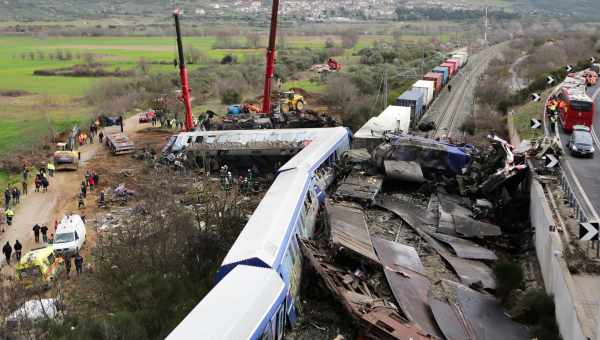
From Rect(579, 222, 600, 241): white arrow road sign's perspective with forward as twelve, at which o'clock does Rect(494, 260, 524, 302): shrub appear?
The shrub is roughly at 3 o'clock from the white arrow road sign.

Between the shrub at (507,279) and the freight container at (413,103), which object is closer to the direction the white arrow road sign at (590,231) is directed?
the shrub

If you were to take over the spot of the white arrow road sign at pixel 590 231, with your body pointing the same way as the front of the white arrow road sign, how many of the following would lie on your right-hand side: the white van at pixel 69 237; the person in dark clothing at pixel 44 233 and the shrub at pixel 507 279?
3

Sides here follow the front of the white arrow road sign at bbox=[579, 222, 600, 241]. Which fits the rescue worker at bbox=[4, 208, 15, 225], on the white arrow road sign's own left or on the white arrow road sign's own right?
on the white arrow road sign's own right

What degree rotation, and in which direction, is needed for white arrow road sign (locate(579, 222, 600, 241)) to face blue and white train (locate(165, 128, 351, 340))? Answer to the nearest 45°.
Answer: approximately 45° to its right

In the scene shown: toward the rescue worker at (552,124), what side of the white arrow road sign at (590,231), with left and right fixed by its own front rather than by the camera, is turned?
back

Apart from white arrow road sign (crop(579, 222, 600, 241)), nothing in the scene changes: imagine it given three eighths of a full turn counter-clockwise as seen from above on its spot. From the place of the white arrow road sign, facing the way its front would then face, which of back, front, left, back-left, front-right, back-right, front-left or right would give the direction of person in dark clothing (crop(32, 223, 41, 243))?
back-left

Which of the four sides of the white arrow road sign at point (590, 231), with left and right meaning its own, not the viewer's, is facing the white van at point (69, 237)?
right

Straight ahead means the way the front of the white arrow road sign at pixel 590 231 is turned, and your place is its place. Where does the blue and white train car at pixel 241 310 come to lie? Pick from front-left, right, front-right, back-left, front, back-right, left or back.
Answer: front-right

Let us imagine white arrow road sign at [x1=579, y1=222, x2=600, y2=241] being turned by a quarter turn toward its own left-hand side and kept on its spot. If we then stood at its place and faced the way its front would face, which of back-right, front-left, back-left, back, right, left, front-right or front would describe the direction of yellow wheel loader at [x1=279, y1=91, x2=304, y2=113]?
back-left

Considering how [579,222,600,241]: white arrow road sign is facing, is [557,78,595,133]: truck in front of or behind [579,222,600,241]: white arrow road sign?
behind

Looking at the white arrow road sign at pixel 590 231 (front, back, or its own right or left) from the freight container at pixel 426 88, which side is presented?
back

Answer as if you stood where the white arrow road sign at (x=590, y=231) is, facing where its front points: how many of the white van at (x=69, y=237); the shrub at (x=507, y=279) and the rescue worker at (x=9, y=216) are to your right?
3

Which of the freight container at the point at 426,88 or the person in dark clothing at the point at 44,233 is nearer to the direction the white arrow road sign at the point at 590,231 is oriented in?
the person in dark clothing

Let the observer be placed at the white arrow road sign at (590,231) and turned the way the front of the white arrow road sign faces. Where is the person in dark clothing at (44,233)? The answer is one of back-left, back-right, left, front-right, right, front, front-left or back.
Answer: right

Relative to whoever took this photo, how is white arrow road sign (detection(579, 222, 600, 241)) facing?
facing the viewer

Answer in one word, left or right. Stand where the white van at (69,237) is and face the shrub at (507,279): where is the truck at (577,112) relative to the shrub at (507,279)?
left

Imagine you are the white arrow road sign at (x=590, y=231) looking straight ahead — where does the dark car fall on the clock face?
The dark car is roughly at 6 o'clock from the white arrow road sign.
